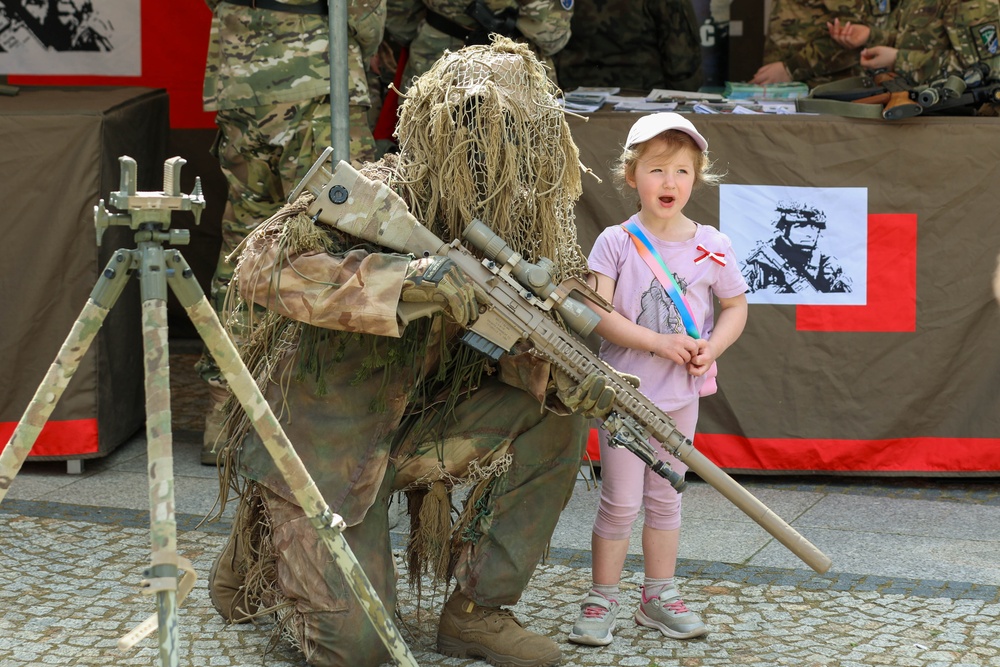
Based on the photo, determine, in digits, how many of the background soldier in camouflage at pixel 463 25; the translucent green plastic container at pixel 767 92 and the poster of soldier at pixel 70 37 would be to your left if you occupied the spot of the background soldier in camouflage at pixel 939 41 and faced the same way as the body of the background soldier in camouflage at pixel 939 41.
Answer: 0

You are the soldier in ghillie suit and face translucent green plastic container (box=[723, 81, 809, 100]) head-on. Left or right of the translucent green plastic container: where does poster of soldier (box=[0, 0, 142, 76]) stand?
left

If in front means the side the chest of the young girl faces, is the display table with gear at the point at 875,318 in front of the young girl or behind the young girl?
behind

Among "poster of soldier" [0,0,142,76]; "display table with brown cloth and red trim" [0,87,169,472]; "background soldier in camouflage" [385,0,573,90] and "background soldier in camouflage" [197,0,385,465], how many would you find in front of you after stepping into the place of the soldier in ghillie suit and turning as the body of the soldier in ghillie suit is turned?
0

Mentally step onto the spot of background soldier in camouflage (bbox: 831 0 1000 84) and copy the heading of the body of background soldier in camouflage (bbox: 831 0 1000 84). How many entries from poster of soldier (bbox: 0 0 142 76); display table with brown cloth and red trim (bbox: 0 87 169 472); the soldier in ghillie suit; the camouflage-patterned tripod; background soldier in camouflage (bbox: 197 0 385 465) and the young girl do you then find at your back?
0

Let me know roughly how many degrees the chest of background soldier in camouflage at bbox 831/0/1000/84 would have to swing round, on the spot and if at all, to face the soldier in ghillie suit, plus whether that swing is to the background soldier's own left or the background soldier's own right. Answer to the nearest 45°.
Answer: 0° — they already face them

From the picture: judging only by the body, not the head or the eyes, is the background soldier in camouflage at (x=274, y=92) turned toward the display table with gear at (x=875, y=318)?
no

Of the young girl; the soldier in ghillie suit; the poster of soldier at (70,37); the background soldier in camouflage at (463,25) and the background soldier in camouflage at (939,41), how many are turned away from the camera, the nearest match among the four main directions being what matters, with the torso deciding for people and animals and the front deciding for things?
0

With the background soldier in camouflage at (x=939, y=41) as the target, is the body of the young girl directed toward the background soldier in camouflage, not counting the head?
no

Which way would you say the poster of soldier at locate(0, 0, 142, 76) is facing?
toward the camera

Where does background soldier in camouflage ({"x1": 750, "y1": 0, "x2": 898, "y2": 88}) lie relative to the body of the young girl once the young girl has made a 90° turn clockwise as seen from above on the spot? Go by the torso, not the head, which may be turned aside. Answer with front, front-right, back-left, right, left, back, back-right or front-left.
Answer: right

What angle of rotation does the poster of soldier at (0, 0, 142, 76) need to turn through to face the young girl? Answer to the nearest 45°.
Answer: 0° — it already faces them

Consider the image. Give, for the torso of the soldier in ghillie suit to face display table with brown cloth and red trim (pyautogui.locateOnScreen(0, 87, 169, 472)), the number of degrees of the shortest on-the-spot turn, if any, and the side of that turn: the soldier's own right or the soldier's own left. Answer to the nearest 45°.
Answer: approximately 180°

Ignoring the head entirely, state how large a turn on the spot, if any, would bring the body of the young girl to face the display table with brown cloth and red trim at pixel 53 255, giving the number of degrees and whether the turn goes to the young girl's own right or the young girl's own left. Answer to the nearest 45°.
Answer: approximately 135° to the young girl's own right

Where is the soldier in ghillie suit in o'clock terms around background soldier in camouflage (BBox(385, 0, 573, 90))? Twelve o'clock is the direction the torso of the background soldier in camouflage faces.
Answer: The soldier in ghillie suit is roughly at 12 o'clock from the background soldier in camouflage.

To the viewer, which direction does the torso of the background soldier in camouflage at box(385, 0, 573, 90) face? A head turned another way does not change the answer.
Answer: toward the camera

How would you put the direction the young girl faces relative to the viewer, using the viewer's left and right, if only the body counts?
facing the viewer

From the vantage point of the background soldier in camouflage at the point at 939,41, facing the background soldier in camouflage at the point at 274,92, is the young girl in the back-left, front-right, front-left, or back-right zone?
front-left

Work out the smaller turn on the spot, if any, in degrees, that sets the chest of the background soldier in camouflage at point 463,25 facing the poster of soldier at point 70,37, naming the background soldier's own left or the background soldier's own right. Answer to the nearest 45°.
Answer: approximately 135° to the background soldier's own right

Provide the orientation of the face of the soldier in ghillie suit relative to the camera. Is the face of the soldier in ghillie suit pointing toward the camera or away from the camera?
toward the camera
